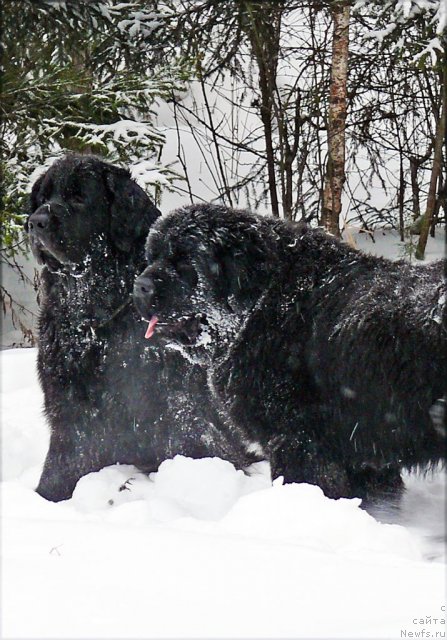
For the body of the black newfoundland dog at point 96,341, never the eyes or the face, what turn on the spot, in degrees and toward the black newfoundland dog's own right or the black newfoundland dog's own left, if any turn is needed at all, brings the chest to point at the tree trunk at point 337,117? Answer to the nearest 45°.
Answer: approximately 180°

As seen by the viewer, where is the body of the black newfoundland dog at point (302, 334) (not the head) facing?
to the viewer's left

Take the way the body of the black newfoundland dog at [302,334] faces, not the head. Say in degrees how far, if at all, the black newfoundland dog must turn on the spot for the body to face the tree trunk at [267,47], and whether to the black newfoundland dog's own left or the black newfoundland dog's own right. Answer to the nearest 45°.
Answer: approximately 90° to the black newfoundland dog's own right

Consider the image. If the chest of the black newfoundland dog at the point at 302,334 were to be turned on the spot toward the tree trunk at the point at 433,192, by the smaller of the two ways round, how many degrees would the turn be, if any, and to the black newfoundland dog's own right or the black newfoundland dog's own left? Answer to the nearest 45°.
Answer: approximately 90° to the black newfoundland dog's own right

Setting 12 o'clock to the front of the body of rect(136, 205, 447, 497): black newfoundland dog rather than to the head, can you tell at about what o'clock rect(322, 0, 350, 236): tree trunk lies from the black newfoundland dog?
The tree trunk is roughly at 3 o'clock from the black newfoundland dog.

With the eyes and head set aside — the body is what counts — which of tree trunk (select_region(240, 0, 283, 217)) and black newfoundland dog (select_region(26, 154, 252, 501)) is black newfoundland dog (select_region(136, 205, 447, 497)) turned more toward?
the black newfoundland dog

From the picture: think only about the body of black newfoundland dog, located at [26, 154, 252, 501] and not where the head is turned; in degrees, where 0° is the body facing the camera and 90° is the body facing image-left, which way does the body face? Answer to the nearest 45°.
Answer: approximately 45°

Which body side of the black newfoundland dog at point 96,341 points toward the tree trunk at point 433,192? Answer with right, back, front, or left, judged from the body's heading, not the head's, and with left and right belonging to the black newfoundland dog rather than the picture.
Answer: back

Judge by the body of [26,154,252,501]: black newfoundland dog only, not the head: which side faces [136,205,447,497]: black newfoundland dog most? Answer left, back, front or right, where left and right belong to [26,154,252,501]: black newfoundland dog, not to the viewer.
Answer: left
